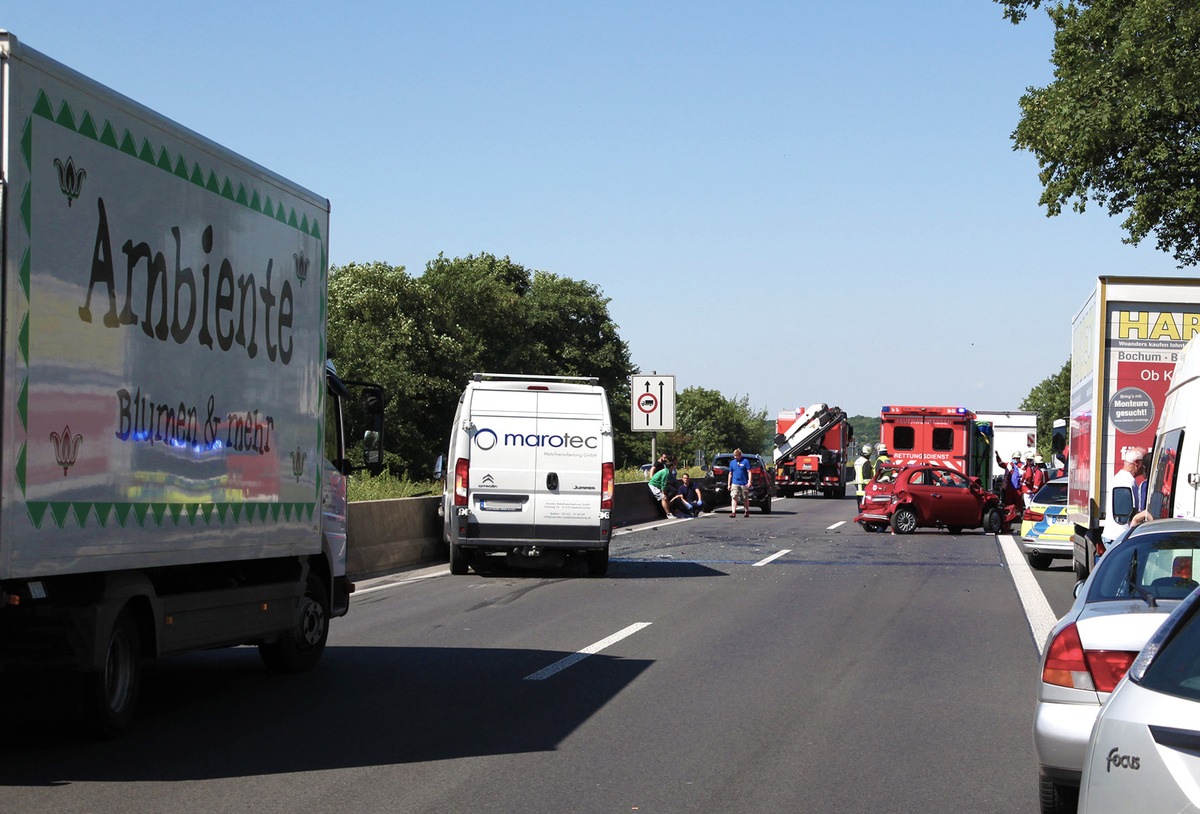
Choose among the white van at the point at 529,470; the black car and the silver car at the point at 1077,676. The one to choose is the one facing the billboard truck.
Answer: the silver car

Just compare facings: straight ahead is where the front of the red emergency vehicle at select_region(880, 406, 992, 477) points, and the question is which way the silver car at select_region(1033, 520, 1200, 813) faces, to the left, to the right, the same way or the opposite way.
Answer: the same way

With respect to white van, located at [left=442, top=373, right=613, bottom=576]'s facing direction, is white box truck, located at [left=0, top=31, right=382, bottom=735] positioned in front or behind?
behind

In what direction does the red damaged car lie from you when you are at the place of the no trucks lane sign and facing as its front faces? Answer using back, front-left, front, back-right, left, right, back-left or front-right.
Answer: front-left

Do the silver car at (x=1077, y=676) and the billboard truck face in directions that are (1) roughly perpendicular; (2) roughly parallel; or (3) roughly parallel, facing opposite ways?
roughly parallel

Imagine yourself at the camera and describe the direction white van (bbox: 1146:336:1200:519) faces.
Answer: facing away from the viewer

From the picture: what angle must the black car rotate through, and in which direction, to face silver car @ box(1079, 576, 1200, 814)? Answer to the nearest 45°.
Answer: approximately 180°

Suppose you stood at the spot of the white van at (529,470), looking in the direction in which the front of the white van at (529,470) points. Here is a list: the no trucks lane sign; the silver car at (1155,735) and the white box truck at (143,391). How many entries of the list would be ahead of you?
1

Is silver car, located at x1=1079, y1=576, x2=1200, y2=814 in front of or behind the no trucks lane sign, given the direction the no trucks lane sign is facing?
in front

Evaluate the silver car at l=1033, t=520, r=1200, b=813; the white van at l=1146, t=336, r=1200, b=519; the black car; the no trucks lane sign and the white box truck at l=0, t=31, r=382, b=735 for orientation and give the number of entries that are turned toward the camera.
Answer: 1

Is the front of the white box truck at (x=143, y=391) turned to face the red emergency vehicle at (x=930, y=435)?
yes

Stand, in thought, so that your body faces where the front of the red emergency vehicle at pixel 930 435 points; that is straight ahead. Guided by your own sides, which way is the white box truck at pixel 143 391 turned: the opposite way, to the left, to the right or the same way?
the same way

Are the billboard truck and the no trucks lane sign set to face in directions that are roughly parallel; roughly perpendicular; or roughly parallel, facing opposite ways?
roughly parallel, facing opposite ways

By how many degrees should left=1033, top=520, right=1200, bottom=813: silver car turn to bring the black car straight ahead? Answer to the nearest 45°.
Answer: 0° — it already faces it

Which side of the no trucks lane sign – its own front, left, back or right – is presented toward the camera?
front

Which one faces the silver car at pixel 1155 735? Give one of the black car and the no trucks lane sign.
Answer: the no trucks lane sign

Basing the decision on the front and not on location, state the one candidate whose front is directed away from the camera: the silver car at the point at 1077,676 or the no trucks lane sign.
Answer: the silver car

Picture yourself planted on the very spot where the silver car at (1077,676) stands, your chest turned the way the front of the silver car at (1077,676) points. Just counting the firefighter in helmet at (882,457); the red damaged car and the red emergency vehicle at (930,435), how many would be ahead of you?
3

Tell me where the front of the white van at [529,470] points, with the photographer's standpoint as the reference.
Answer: facing away from the viewer

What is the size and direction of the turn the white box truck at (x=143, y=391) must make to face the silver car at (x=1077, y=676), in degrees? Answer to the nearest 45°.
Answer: approximately 90° to its right

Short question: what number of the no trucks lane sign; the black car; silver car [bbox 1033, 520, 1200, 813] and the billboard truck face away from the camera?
3

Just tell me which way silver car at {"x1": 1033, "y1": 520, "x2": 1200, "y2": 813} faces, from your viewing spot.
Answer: facing away from the viewer

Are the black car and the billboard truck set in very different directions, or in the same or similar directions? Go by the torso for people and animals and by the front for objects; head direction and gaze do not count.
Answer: same or similar directions
